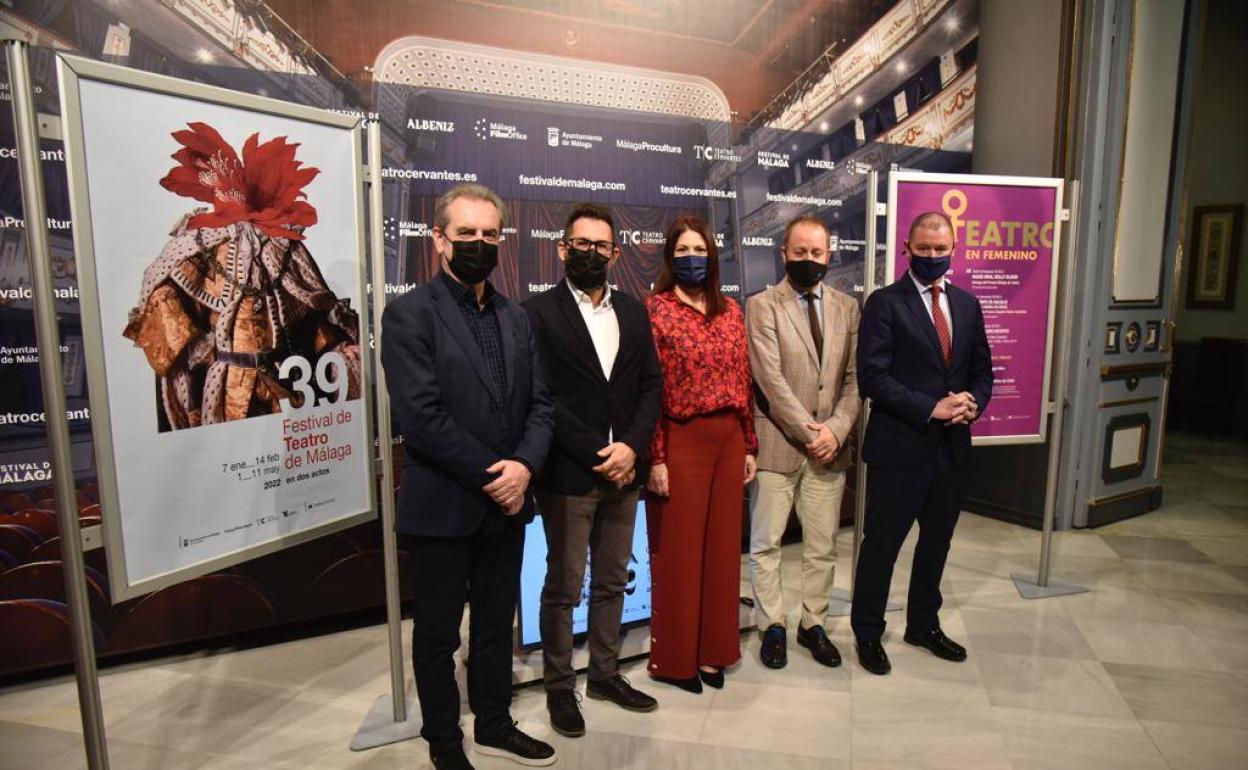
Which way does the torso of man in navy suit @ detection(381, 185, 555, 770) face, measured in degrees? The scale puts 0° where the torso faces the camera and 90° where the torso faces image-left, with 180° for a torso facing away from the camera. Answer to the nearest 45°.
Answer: approximately 315°

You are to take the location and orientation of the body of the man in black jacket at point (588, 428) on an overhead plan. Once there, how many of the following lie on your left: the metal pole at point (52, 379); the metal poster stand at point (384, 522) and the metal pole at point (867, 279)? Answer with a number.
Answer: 1

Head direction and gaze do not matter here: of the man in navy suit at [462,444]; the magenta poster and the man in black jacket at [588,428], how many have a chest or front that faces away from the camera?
0

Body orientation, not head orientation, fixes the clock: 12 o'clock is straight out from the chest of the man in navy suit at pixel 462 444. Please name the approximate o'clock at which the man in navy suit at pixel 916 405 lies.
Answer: the man in navy suit at pixel 916 405 is roughly at 10 o'clock from the man in navy suit at pixel 462 444.

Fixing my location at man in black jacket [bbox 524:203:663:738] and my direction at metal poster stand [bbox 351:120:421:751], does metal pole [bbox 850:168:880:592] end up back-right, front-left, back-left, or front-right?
back-right

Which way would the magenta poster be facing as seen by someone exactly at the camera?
facing the viewer

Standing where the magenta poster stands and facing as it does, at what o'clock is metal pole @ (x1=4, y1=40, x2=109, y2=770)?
The metal pole is roughly at 1 o'clock from the magenta poster.

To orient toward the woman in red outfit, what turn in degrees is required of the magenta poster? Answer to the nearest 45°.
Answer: approximately 45° to its right

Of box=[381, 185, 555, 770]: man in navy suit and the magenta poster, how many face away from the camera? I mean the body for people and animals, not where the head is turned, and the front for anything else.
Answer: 0

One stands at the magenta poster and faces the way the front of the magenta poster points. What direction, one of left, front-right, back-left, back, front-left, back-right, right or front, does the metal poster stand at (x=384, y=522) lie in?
front-right

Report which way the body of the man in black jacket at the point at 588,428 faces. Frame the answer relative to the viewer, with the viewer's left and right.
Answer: facing the viewer and to the right of the viewer
